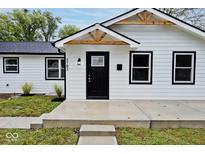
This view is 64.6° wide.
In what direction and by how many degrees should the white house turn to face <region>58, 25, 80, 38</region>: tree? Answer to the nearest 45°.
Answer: approximately 180°

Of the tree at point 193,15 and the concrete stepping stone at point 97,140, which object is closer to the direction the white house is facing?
the concrete stepping stone

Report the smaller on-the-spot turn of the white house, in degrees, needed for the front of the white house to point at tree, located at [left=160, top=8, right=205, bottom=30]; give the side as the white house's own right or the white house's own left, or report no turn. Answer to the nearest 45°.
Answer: approximately 135° to the white house's own left

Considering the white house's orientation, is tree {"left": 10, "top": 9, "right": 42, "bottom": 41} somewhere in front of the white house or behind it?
behind

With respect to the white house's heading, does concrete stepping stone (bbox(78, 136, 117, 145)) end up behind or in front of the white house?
in front

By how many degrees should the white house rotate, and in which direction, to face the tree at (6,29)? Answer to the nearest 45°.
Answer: approximately 135° to its right

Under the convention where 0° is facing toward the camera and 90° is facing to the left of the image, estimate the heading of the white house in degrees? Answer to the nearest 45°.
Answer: approximately 0°

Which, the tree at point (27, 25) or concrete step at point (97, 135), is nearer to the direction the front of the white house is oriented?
the concrete step

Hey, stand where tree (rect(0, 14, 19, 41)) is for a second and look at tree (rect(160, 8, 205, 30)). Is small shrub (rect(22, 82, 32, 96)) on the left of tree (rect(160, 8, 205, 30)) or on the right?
right
